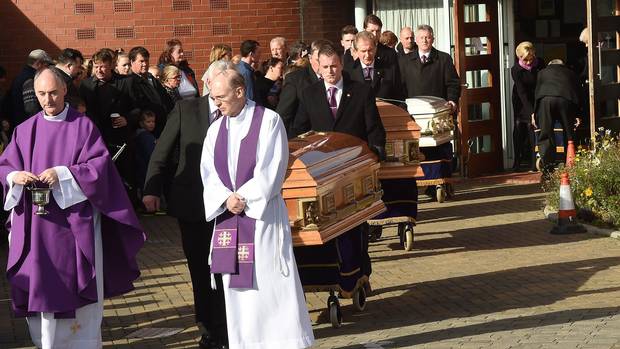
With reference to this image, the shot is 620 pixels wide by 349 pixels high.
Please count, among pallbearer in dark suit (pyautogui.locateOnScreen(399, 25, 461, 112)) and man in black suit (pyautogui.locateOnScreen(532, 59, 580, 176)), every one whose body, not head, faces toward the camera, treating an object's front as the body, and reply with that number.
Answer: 1

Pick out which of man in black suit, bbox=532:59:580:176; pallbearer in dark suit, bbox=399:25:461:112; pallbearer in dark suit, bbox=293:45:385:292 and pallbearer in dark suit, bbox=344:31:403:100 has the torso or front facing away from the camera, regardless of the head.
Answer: the man in black suit

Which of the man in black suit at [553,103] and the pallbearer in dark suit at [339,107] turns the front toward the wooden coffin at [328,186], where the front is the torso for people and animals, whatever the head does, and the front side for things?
the pallbearer in dark suit

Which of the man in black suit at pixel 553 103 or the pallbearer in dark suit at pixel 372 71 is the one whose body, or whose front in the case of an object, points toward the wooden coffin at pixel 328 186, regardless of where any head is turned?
the pallbearer in dark suit

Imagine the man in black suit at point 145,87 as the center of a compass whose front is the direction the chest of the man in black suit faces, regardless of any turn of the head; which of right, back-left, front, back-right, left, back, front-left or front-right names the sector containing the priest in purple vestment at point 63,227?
front-right

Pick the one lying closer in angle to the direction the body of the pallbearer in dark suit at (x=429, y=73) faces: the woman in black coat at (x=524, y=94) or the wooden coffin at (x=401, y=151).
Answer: the wooden coffin

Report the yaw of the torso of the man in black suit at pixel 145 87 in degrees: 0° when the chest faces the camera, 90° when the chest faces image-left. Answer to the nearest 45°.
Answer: approximately 315°

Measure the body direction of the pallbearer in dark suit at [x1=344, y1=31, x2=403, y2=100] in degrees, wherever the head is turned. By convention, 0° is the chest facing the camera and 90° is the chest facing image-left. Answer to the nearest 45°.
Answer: approximately 0°

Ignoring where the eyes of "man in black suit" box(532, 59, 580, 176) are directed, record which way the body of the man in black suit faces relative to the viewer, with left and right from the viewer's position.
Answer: facing away from the viewer

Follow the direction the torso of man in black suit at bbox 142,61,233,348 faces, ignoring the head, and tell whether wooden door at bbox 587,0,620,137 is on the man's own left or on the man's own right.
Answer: on the man's own left

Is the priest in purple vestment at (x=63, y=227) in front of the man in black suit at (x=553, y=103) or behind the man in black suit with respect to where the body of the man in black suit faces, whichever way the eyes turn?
behind

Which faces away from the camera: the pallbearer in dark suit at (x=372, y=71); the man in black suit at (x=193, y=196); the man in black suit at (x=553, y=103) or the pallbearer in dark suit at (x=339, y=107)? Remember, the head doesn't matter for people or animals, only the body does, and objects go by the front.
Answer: the man in black suit at (x=553, y=103)

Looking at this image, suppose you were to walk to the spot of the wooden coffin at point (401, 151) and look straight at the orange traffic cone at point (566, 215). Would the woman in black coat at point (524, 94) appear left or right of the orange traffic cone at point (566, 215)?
left

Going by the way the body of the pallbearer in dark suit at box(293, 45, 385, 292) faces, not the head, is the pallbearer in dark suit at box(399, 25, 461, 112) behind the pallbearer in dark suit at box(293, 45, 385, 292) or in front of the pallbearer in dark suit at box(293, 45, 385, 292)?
behind
